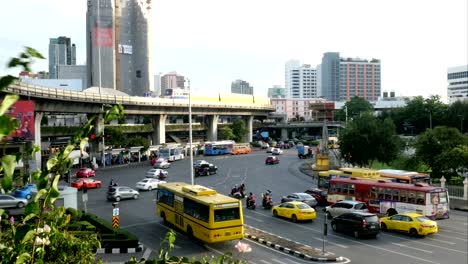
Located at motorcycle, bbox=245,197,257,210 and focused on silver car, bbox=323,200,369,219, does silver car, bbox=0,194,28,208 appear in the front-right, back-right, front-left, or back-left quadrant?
back-right

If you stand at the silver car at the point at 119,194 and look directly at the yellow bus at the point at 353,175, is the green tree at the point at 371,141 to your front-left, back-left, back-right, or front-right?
front-left

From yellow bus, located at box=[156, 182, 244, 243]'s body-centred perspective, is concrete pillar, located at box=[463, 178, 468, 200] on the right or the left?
on its right

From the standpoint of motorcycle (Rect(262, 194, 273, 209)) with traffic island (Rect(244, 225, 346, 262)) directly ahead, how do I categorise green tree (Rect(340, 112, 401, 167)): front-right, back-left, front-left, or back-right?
back-left

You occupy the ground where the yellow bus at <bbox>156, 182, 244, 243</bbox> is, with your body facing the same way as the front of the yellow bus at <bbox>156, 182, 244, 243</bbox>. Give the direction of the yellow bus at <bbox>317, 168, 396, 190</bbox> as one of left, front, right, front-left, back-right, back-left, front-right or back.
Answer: right

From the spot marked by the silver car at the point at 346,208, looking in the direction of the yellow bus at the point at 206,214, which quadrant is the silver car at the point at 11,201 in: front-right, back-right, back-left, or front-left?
front-right

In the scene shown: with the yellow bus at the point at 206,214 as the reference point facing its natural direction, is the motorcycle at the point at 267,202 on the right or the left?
on its right

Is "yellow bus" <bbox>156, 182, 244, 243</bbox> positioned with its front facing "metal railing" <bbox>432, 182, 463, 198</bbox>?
no
